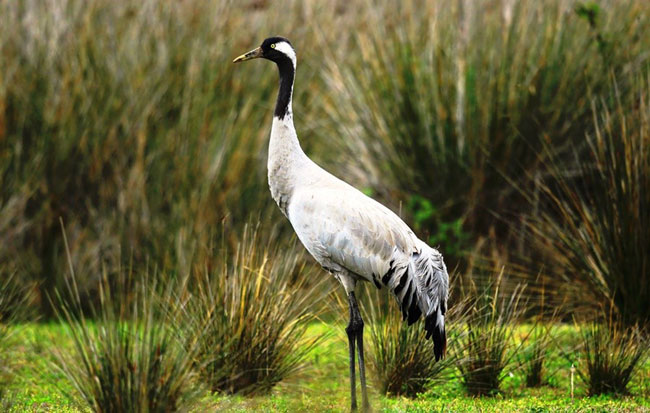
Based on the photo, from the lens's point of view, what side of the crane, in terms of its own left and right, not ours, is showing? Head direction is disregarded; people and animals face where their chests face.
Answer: left
